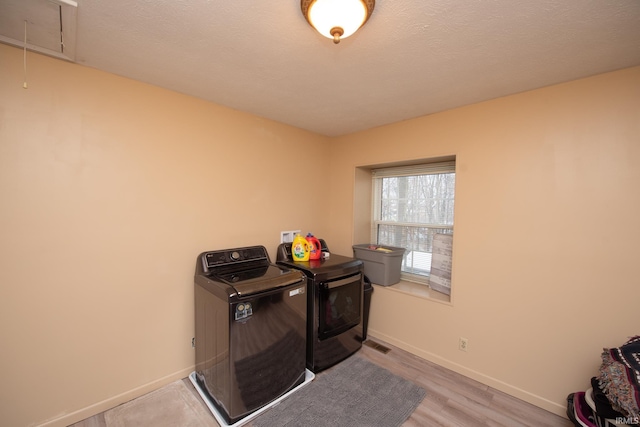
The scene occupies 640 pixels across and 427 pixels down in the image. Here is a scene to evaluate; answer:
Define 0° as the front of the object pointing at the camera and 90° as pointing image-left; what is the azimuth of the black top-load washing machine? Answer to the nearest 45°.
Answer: approximately 315°

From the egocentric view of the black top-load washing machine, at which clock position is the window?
The window is roughly at 10 o'clock from the black top-load washing machine.

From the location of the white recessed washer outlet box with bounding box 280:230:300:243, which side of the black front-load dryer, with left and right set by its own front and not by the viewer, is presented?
back

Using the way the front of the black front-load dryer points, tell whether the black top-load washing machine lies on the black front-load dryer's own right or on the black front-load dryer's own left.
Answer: on the black front-load dryer's own right

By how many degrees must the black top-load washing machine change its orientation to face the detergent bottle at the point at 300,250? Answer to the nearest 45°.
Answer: approximately 90° to its left

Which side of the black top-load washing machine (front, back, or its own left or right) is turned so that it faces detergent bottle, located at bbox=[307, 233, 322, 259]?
left

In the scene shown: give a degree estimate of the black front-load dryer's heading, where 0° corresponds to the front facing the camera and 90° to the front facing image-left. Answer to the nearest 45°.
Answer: approximately 315°
